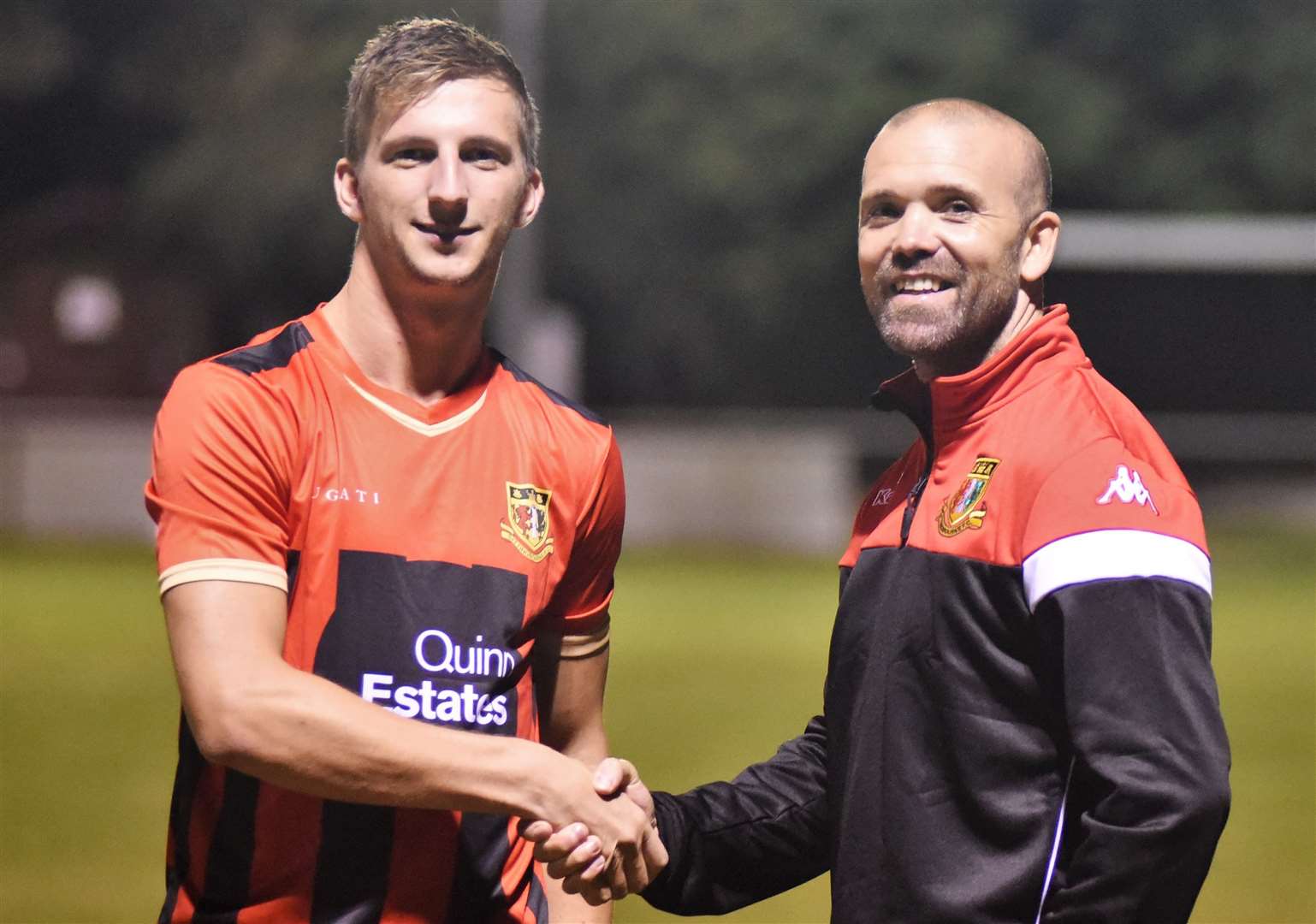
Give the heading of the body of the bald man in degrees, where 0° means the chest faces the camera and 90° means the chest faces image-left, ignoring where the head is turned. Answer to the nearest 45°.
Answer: approximately 45°

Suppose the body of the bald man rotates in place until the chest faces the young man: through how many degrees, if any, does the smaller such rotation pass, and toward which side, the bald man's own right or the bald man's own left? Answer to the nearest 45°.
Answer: approximately 45° to the bald man's own right
